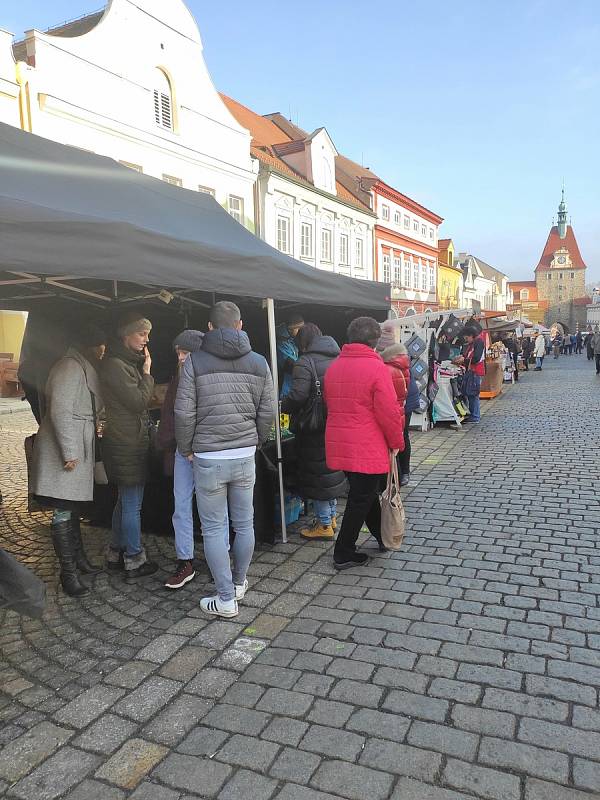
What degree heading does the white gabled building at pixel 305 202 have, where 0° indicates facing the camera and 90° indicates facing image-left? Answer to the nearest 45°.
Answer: approximately 315°

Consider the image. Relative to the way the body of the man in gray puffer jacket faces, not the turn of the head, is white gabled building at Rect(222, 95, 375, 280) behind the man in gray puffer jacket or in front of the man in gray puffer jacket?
in front

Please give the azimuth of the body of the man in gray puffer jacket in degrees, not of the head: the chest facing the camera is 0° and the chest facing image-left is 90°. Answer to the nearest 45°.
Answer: approximately 180°

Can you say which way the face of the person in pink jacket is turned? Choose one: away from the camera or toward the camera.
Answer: away from the camera

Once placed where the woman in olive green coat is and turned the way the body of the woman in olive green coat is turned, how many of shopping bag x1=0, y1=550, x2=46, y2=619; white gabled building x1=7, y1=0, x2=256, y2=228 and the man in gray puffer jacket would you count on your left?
1

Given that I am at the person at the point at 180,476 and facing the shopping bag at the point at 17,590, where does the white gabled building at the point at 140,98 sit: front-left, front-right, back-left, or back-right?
back-right

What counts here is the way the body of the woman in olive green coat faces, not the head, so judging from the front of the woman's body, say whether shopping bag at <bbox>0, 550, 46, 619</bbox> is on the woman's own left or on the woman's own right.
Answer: on the woman's own right

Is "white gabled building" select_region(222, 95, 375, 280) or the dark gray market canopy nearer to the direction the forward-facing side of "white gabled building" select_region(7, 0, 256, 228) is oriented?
the dark gray market canopy
